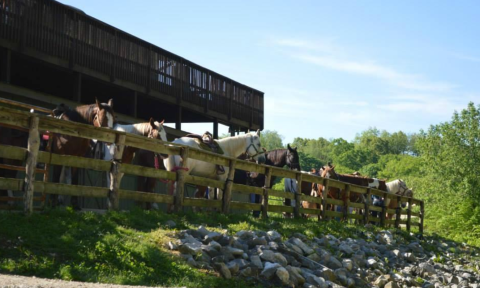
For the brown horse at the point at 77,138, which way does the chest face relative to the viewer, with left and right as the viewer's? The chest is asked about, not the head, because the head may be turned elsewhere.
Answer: facing the viewer and to the right of the viewer

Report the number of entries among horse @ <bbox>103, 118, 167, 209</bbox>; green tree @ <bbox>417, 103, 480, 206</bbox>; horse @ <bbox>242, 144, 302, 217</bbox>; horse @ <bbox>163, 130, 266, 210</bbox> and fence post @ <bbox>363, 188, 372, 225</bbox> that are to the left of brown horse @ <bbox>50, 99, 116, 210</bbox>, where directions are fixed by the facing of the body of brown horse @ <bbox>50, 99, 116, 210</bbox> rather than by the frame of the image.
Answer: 5

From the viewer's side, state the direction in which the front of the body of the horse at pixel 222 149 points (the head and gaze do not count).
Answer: to the viewer's right

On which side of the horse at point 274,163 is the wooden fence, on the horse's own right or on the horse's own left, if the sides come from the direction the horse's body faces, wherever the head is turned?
on the horse's own right
